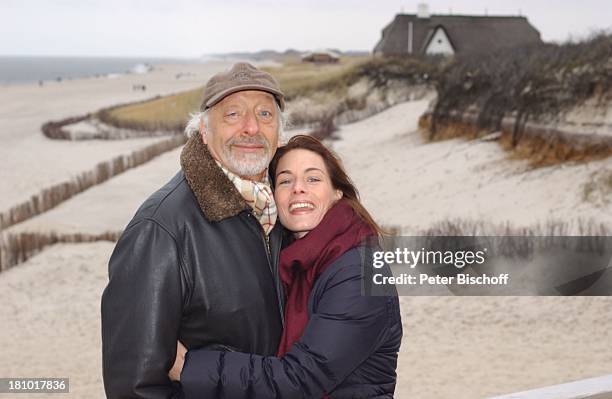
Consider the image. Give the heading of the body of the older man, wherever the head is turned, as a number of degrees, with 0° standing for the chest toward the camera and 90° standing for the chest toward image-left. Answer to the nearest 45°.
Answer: approximately 315°

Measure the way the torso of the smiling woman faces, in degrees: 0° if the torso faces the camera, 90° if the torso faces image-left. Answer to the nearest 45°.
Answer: approximately 45°

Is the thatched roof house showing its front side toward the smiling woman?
yes

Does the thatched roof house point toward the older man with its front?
yes

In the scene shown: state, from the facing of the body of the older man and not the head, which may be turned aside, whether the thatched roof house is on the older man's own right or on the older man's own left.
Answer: on the older man's own left
